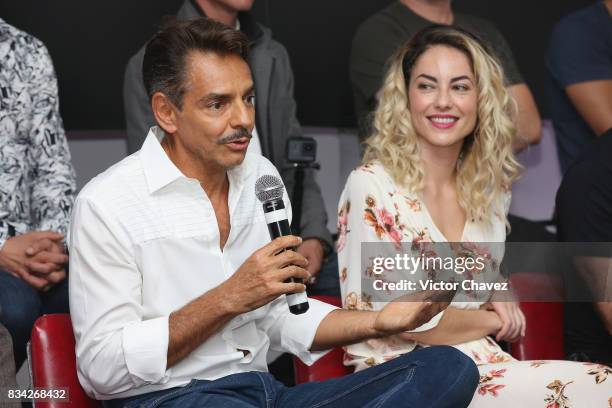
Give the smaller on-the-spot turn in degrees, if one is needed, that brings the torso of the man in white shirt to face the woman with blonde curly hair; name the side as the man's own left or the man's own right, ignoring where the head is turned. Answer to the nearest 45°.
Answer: approximately 90° to the man's own left

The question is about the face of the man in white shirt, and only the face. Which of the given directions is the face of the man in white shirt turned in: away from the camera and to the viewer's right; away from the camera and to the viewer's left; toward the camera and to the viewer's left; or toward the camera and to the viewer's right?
toward the camera and to the viewer's right

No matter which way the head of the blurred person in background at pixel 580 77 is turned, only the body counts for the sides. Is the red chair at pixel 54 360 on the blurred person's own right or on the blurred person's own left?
on the blurred person's own right

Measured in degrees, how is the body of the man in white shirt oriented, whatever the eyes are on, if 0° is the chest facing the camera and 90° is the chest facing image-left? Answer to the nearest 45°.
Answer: approximately 315°

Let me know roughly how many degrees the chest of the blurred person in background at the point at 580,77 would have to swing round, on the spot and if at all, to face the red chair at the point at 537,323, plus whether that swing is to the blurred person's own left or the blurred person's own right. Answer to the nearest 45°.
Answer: approximately 45° to the blurred person's own right

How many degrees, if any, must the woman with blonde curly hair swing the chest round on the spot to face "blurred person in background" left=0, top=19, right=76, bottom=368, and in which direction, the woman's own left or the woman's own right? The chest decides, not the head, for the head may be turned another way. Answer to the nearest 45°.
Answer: approximately 135° to the woman's own right

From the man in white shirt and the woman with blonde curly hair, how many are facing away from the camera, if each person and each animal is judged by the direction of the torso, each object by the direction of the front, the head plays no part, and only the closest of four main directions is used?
0

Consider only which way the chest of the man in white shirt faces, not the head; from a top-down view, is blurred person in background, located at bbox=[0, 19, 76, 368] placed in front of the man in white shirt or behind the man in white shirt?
behind

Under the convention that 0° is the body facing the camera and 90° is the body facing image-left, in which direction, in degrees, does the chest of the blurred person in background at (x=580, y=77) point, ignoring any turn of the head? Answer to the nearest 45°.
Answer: approximately 315°
